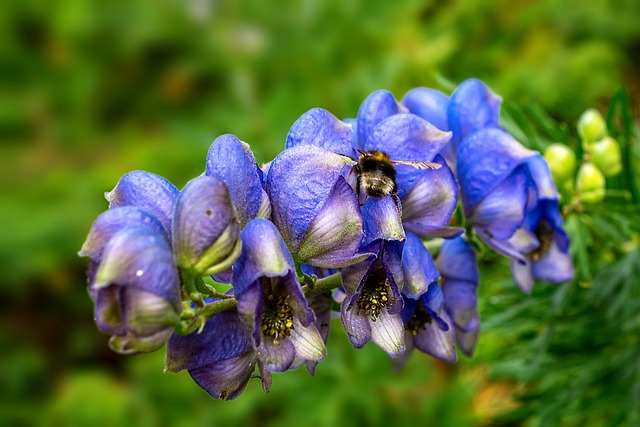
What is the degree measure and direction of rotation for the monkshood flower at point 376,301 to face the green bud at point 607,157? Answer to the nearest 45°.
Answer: approximately 135° to its left

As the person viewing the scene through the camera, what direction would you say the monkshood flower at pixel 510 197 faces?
facing the viewer and to the right of the viewer

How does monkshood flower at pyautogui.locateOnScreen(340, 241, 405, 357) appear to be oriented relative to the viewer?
toward the camera

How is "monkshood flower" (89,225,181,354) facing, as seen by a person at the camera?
facing the viewer and to the left of the viewer

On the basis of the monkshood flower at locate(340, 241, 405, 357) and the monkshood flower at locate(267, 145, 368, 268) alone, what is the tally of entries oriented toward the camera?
1

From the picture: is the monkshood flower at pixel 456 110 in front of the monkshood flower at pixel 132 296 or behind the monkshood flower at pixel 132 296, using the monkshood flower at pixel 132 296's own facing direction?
behind
